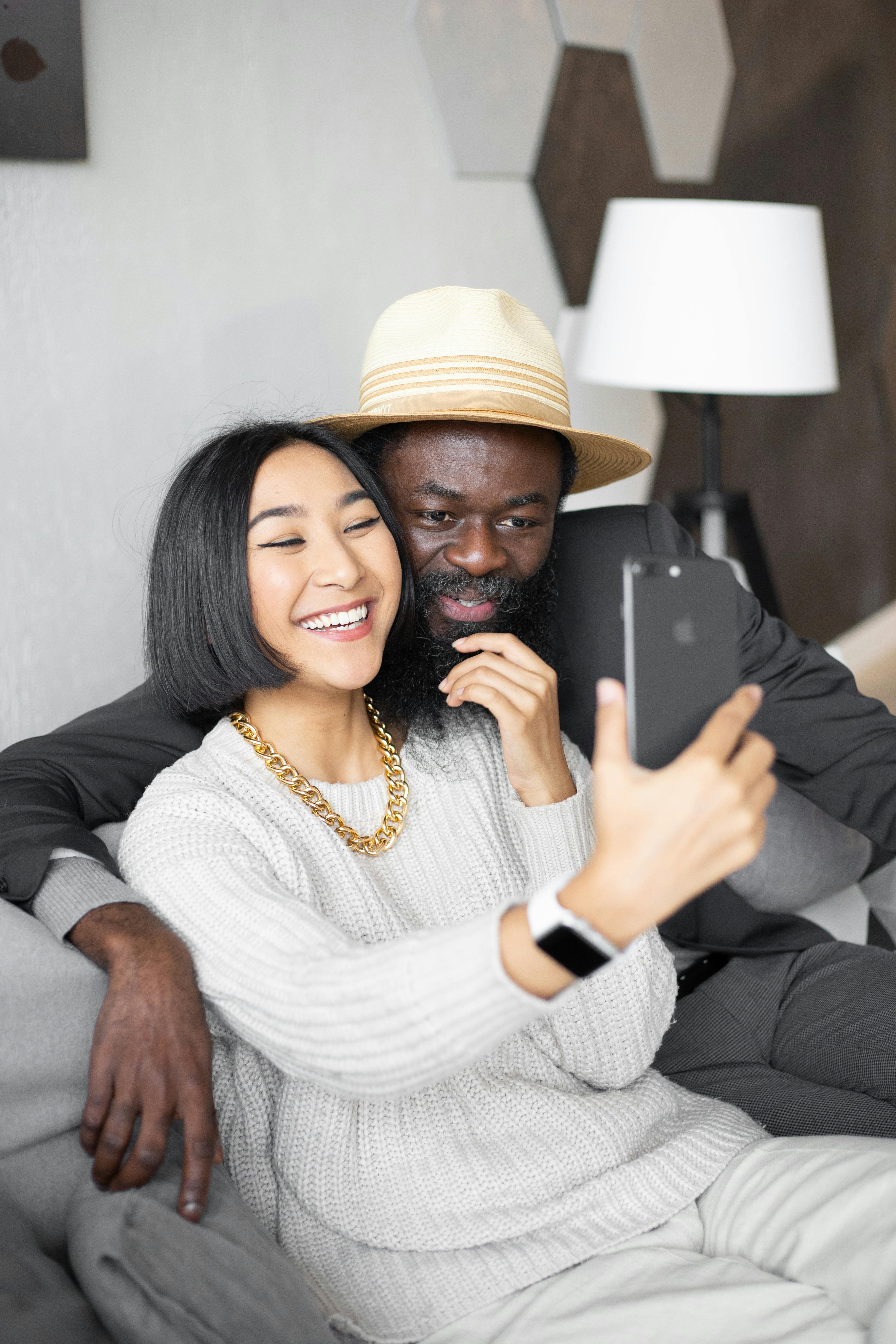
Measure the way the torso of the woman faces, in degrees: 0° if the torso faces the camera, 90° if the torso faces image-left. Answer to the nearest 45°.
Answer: approximately 315°

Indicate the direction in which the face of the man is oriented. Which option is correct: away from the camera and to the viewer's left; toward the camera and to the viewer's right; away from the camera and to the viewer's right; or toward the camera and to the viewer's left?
toward the camera and to the viewer's right

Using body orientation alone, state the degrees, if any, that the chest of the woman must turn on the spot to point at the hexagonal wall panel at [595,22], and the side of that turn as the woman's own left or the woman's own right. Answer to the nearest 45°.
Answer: approximately 135° to the woman's own left

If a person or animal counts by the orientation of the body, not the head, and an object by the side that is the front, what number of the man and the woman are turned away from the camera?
0

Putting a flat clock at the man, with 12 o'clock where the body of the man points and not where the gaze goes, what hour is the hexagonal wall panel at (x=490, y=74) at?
The hexagonal wall panel is roughly at 6 o'clock from the man.

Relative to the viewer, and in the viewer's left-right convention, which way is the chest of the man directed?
facing the viewer

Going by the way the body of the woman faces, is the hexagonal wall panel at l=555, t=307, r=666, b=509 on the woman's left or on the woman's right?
on the woman's left

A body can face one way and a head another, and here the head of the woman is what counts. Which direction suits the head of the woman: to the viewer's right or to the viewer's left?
to the viewer's right
